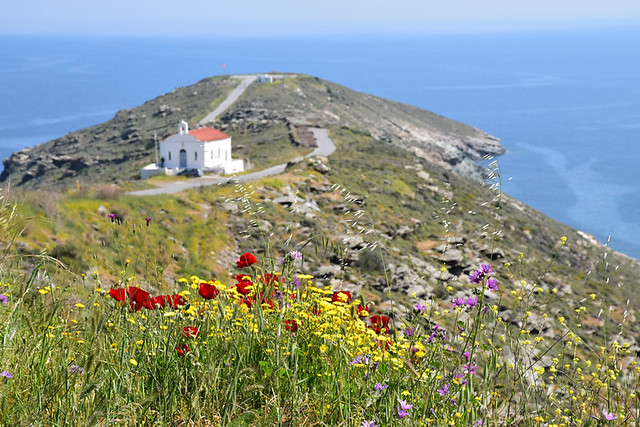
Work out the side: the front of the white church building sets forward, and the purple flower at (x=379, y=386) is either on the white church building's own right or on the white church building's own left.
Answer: on the white church building's own left

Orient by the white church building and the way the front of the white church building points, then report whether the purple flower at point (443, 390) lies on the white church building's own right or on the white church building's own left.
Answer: on the white church building's own left

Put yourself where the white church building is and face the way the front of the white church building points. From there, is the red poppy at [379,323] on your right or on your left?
on your left

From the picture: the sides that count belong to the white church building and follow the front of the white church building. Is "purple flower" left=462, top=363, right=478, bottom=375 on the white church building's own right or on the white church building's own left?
on the white church building's own left

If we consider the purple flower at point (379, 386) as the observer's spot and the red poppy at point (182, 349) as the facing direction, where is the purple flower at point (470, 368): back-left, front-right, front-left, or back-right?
back-right

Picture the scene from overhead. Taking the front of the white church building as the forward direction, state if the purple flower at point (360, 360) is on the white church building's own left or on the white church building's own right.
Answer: on the white church building's own left

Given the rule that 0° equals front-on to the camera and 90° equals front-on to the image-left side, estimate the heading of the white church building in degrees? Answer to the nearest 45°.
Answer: approximately 45°
